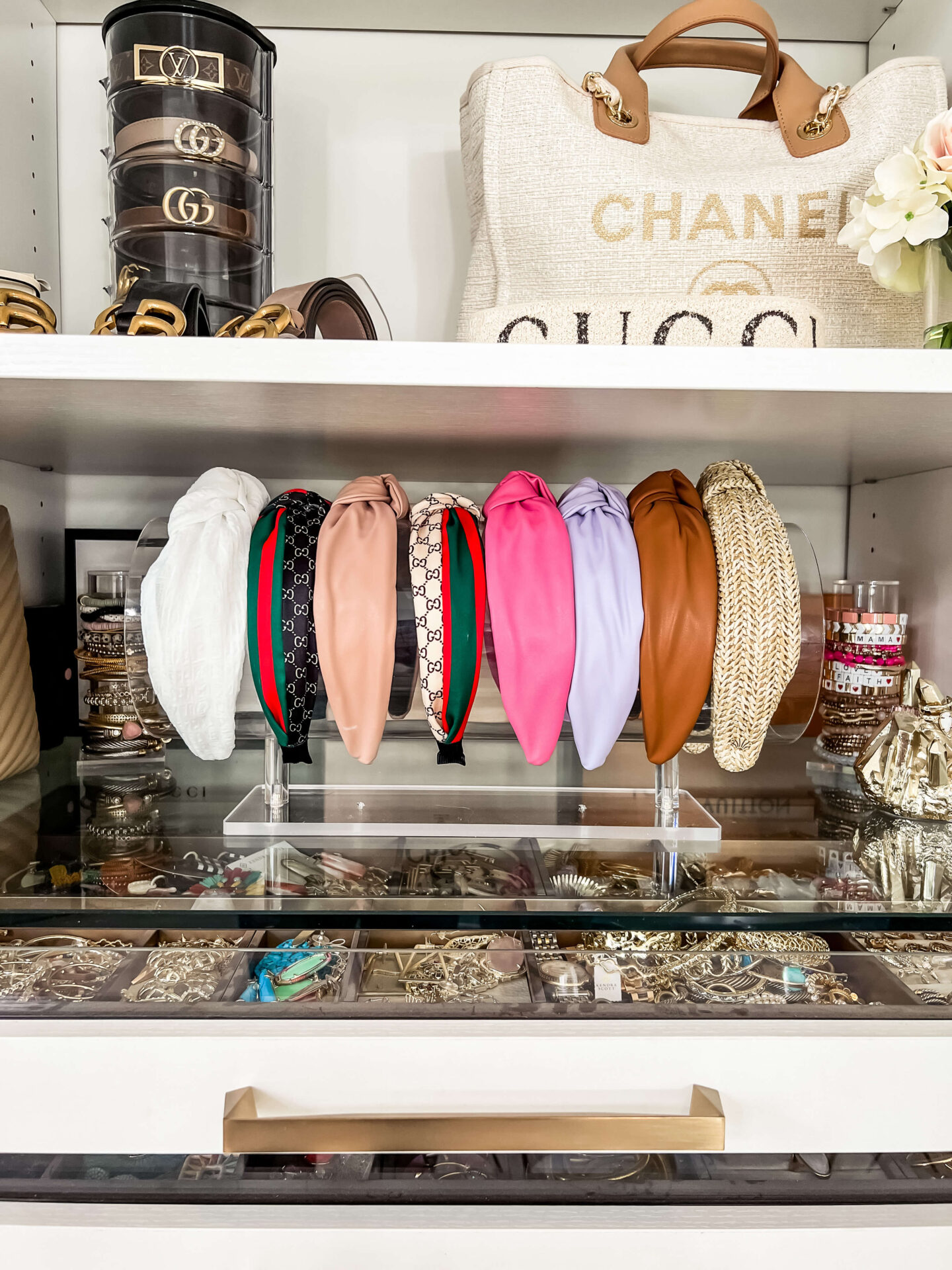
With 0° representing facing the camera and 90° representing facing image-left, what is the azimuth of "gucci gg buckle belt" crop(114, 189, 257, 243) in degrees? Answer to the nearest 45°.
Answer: approximately 0°
